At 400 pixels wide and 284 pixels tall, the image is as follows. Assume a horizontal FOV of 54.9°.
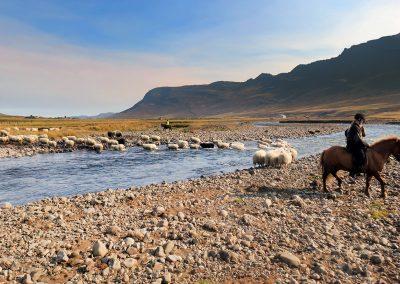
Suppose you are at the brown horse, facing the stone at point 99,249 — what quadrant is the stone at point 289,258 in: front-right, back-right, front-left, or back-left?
front-left

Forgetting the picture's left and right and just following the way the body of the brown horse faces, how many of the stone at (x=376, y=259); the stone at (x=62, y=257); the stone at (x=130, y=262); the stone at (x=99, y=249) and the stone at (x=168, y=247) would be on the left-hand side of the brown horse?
0

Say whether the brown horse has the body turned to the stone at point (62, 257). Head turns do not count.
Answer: no

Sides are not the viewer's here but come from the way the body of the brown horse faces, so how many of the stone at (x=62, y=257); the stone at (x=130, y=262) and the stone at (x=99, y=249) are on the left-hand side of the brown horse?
0

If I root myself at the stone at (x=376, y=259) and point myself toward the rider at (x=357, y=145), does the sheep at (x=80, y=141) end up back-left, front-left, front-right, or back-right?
front-left

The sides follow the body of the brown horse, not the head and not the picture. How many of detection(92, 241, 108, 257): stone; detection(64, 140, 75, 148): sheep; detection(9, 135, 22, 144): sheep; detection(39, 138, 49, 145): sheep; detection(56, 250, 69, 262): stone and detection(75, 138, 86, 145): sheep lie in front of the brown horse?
0

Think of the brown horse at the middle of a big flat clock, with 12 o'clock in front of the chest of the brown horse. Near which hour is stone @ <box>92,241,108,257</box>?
The stone is roughly at 4 o'clock from the brown horse.

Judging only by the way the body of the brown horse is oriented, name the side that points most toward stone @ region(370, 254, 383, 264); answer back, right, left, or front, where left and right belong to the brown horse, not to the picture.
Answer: right

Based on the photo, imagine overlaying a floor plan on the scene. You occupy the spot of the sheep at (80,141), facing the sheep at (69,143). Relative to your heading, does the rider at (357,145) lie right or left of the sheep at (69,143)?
left

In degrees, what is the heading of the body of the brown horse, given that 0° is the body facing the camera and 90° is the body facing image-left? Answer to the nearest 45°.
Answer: approximately 270°

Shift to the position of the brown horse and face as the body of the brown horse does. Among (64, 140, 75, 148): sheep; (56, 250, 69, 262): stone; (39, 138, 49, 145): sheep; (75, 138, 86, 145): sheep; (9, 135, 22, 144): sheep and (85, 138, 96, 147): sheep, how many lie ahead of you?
0

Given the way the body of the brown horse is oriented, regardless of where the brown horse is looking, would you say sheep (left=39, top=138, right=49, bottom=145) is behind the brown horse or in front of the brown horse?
behind

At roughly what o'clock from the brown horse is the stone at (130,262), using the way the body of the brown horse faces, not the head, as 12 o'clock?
The stone is roughly at 4 o'clock from the brown horse.

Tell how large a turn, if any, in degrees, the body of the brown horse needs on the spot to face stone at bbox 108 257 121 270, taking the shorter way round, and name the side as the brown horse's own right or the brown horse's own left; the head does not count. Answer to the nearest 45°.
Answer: approximately 135° to the brown horse's own right

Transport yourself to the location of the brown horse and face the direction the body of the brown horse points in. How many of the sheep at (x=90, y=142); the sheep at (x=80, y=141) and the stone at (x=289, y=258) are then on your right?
1
